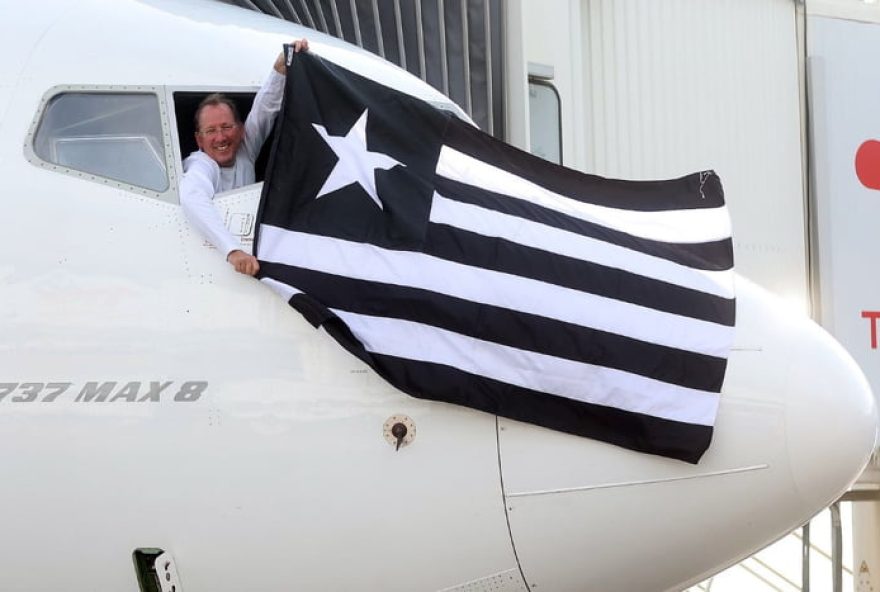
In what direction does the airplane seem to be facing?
to the viewer's right
